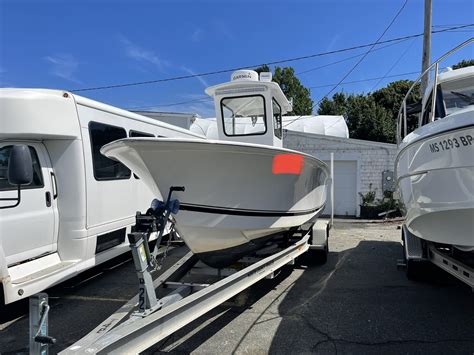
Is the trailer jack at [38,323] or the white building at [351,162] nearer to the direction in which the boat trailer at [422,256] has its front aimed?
the trailer jack

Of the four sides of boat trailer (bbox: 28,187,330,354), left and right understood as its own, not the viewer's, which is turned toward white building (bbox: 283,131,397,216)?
back

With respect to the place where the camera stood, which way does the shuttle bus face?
facing the viewer and to the left of the viewer

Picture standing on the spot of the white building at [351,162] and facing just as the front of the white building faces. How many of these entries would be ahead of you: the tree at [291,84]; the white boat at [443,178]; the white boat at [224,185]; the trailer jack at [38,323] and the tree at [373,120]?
3

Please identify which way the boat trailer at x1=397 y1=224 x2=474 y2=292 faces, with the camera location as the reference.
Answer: facing the viewer and to the right of the viewer

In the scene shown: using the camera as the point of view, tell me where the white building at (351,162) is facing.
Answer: facing the viewer

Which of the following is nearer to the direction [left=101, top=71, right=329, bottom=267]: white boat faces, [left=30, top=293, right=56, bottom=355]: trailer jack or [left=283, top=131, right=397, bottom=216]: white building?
the trailer jack

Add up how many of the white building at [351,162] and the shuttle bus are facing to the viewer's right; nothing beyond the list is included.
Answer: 0

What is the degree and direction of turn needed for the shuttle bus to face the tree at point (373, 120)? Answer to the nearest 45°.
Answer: approximately 180°

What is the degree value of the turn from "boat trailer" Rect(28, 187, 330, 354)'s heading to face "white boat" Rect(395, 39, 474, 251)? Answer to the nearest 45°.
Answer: approximately 135° to its left

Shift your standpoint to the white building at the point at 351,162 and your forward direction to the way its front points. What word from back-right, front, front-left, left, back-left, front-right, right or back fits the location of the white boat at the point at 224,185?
front
